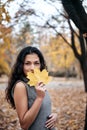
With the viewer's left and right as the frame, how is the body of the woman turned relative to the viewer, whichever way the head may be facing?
facing the viewer and to the right of the viewer
